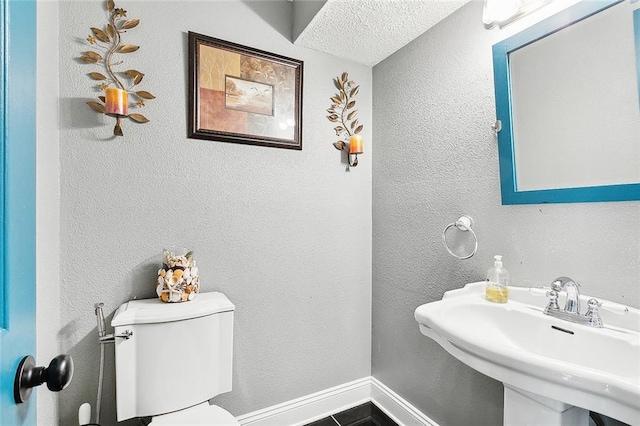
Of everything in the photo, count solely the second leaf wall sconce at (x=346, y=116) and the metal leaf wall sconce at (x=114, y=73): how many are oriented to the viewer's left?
0

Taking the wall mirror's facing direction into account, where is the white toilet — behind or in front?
in front

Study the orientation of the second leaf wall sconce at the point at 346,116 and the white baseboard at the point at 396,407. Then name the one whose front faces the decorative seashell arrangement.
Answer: the white baseboard

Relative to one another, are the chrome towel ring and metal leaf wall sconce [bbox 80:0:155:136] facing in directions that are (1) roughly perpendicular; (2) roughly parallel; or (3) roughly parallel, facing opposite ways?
roughly perpendicular

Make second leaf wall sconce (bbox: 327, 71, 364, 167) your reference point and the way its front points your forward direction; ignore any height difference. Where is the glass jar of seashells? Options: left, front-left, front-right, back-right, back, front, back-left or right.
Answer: right

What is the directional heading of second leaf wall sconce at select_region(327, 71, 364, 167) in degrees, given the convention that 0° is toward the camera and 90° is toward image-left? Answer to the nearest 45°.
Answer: approximately 315°

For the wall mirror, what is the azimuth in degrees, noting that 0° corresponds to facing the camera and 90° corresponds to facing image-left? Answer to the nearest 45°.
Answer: approximately 45°

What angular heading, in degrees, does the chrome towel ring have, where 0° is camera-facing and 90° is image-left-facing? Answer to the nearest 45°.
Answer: approximately 45°

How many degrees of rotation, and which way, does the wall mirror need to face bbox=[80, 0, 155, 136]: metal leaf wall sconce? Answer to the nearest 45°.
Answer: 0° — it already faces it
